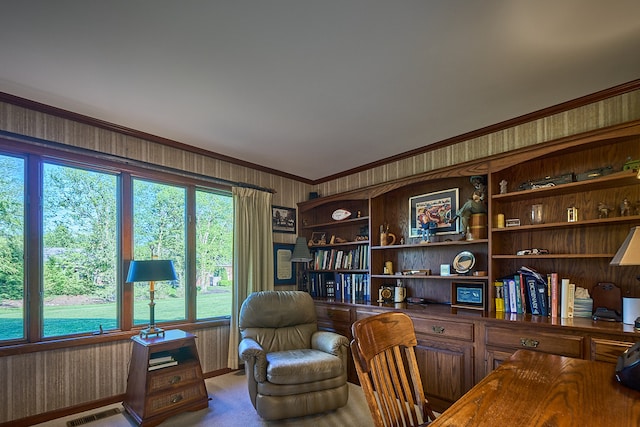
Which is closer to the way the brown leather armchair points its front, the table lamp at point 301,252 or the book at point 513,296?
the book

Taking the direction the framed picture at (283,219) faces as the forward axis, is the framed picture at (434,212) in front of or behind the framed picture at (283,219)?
in front

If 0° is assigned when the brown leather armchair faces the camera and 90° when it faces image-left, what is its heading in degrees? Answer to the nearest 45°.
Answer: approximately 315°

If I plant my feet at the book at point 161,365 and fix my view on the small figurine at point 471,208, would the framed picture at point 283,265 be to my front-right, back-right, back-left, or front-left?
front-left

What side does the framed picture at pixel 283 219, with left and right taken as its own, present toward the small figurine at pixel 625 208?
front

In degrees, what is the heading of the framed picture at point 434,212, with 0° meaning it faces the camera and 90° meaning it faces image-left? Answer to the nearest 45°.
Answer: approximately 45°

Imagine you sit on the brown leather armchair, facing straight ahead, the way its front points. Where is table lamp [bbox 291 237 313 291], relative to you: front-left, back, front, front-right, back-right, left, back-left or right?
back-left

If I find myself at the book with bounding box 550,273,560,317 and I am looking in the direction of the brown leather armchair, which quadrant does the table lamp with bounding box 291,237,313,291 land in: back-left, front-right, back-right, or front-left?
front-right

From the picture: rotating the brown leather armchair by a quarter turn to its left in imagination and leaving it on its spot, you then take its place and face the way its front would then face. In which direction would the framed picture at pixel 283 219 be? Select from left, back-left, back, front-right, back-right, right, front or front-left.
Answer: front-left

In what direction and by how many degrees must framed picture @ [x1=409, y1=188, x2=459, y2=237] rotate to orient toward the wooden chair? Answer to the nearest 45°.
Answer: approximately 45° to its left

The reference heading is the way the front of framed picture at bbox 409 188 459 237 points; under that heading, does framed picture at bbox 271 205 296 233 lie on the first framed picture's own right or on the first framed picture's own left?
on the first framed picture's own right

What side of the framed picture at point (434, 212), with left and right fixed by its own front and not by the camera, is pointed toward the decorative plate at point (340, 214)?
right

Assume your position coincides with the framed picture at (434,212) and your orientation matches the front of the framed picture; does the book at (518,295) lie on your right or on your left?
on your left

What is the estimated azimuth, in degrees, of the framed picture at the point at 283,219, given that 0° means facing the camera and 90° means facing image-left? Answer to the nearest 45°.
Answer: approximately 315°
